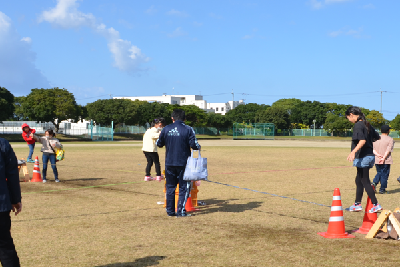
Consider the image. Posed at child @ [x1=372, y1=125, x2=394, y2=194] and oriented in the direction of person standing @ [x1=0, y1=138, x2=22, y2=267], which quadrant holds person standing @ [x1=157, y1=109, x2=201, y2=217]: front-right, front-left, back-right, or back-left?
front-right

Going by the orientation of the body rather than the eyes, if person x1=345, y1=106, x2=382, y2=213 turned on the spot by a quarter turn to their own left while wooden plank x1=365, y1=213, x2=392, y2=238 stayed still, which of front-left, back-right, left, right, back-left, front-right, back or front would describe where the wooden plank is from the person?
front

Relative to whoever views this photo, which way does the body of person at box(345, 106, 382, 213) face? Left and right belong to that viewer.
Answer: facing to the left of the viewer

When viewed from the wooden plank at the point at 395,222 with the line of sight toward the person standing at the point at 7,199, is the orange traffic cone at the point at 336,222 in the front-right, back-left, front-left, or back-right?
front-right

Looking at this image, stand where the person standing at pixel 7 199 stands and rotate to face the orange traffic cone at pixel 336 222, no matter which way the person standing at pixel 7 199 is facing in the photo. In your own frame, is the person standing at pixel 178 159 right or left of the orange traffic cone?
left

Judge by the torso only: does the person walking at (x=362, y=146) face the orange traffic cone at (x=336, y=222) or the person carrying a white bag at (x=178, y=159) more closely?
the person carrying a white bag

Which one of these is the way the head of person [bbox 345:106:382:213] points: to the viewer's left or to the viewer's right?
to the viewer's left

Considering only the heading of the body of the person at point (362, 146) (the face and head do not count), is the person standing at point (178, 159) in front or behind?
in front
